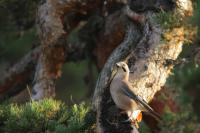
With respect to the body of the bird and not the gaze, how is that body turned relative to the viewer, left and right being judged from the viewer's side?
facing to the left of the viewer
